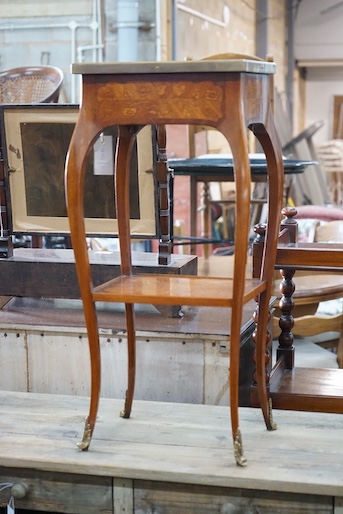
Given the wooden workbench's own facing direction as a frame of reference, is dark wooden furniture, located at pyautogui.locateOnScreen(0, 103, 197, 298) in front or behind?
behind

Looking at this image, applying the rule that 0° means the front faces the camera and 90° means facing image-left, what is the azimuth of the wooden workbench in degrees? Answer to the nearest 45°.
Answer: approximately 0°
